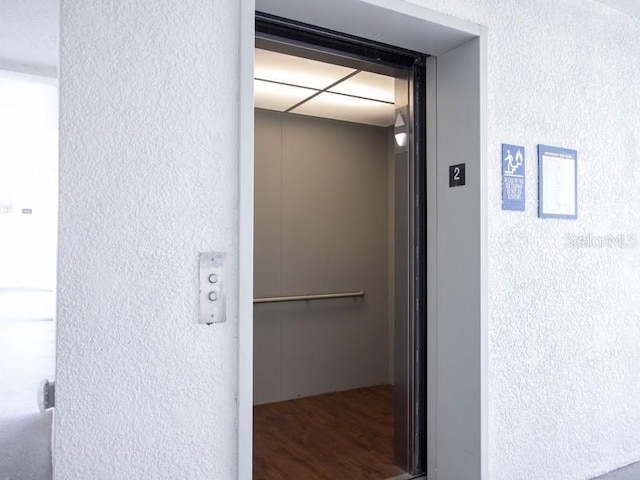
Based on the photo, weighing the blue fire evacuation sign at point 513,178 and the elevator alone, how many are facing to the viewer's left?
0

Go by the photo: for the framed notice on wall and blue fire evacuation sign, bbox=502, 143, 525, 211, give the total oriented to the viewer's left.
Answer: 0

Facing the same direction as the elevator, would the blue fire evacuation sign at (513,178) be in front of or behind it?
in front

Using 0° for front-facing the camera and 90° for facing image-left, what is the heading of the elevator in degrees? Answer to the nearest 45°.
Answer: approximately 315°

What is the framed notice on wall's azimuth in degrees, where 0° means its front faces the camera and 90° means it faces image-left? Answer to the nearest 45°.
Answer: approximately 315°

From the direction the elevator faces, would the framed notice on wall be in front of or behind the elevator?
in front

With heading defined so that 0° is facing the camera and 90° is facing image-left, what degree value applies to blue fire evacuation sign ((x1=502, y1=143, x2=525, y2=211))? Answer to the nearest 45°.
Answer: approximately 315°

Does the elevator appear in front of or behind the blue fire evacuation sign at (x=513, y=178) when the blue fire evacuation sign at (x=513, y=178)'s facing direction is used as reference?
behind
